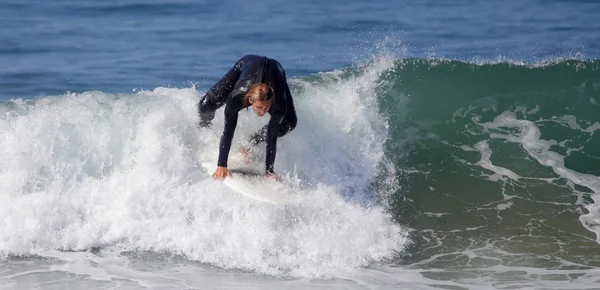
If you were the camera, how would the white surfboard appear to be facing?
facing the viewer and to the right of the viewer

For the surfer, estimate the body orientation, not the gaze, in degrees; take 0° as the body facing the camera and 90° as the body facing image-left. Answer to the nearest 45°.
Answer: approximately 0°
